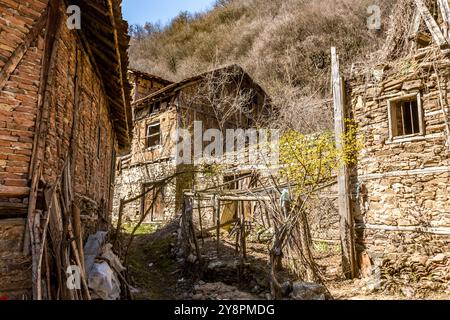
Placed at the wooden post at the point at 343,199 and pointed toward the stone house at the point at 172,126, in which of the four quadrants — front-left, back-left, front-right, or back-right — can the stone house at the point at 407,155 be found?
back-right

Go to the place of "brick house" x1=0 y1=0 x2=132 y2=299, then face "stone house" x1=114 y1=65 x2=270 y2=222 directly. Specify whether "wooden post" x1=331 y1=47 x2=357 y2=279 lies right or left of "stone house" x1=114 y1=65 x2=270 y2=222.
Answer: right

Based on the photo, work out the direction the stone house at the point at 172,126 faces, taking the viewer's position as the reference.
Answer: facing the viewer and to the left of the viewer

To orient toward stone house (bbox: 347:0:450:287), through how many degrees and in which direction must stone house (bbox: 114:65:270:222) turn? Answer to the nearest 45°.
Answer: approximately 90° to its left

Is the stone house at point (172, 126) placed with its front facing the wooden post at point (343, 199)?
no
